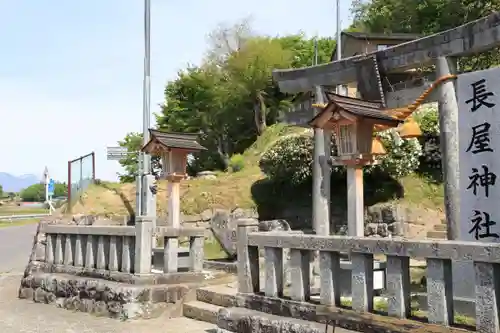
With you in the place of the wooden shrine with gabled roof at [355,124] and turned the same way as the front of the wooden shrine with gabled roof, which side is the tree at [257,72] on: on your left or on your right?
on your right

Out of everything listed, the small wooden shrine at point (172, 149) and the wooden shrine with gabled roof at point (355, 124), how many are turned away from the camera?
0

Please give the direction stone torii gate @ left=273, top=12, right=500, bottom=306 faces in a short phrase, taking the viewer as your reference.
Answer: facing the viewer and to the left of the viewer

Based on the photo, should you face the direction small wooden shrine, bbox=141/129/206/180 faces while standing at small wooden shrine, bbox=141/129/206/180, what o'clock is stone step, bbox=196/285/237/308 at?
The stone step is roughly at 10 o'clock from the small wooden shrine.

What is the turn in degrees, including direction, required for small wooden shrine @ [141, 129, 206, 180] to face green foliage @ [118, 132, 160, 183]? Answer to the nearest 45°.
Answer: approximately 135° to its right

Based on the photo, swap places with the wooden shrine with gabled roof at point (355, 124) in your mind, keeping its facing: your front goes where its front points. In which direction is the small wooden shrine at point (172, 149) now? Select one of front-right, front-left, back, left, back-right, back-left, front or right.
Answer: right

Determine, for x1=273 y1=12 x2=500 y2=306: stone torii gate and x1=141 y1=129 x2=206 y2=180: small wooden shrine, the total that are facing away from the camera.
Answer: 0

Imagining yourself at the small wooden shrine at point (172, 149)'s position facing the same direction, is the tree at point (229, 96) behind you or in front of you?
behind
